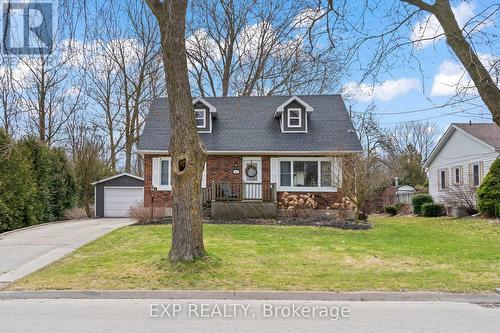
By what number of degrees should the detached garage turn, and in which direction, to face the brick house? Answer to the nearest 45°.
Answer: approximately 45° to its left

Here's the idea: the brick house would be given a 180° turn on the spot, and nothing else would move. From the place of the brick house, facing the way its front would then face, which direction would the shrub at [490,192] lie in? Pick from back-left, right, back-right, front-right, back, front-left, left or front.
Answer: right

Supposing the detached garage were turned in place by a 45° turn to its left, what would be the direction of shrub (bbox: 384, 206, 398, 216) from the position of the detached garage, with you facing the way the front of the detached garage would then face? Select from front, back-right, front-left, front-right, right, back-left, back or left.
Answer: front-left

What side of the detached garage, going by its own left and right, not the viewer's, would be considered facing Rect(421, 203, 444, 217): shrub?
left

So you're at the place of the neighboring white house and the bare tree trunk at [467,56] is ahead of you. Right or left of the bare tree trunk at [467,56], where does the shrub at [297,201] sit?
right

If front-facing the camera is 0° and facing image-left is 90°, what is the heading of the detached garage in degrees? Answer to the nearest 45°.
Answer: approximately 0°

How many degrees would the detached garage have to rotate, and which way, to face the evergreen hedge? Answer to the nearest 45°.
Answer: approximately 45° to its right

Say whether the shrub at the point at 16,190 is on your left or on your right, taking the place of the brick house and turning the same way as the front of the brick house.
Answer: on your right

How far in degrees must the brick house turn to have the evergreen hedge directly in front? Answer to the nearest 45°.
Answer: approximately 90° to its right

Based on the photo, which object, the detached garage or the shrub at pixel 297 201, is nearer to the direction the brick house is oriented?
the shrub

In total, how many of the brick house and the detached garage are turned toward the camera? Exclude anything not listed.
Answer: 2

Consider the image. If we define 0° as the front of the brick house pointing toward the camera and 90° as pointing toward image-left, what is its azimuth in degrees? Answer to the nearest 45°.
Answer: approximately 0°
